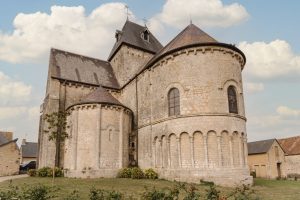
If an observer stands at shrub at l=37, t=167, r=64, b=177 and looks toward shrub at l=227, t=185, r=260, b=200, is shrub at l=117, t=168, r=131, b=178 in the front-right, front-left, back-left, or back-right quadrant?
front-left

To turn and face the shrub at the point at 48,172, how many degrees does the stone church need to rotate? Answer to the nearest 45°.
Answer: approximately 45° to its left

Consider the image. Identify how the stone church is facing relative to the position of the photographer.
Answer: facing away from the viewer and to the left of the viewer

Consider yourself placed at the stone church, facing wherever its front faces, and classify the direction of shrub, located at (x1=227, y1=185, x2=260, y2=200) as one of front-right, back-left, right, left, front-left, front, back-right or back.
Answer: back-left
